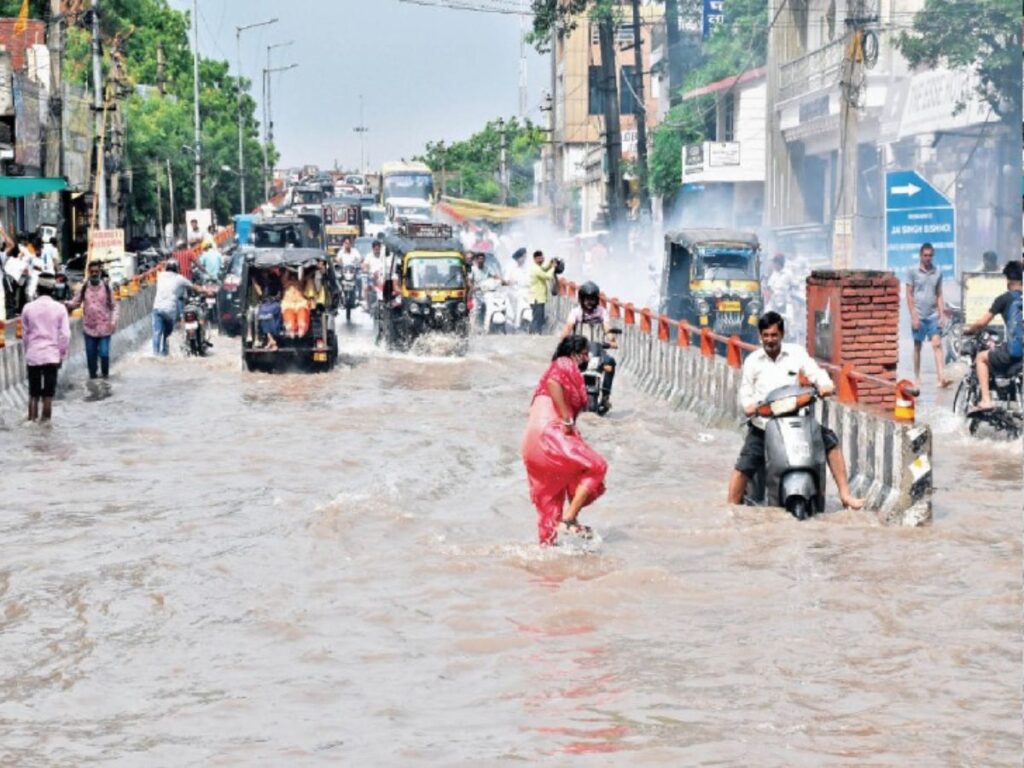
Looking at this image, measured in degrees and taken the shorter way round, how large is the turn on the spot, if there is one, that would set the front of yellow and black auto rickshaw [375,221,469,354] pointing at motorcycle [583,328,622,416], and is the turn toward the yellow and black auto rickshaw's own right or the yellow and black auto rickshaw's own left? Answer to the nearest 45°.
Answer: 0° — it already faces it

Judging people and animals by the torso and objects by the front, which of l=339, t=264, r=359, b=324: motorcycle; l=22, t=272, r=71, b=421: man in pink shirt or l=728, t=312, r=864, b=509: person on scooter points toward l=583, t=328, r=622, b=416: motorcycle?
l=339, t=264, r=359, b=324: motorcycle

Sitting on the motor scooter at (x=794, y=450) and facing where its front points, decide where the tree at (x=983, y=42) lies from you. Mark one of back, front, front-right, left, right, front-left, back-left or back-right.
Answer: back

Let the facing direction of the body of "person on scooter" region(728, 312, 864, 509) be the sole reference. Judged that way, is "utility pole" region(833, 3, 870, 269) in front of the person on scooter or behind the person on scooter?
behind

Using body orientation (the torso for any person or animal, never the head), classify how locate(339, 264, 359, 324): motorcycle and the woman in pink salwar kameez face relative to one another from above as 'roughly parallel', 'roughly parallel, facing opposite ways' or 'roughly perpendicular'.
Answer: roughly perpendicular

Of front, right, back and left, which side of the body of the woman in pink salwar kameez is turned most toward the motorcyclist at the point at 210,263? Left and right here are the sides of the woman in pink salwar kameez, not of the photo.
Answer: left

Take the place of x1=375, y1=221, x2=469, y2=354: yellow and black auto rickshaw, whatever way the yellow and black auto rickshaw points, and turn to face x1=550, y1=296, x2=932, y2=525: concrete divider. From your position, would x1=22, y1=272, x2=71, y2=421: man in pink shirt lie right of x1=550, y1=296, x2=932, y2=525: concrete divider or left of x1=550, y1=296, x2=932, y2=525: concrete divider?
right

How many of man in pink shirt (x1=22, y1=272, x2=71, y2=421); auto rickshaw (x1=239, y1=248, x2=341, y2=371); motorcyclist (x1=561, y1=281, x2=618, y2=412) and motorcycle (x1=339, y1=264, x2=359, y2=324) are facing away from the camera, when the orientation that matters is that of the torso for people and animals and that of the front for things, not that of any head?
2

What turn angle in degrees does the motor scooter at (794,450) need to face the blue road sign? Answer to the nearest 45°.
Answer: approximately 180°

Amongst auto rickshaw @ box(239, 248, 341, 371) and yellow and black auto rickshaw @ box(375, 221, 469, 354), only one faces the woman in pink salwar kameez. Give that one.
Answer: the yellow and black auto rickshaw

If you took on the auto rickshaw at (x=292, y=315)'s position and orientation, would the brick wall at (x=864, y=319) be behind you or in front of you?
behind

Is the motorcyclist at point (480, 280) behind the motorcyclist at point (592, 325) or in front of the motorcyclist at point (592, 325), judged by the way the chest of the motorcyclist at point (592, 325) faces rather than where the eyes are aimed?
behind

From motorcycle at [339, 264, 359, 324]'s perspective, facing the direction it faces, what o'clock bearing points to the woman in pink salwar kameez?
The woman in pink salwar kameez is roughly at 12 o'clock from the motorcycle.
